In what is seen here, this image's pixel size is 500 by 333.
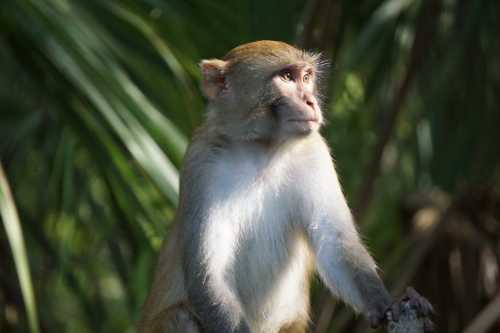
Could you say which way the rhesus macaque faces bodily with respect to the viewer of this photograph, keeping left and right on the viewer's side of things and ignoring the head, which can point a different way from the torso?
facing the viewer and to the right of the viewer
